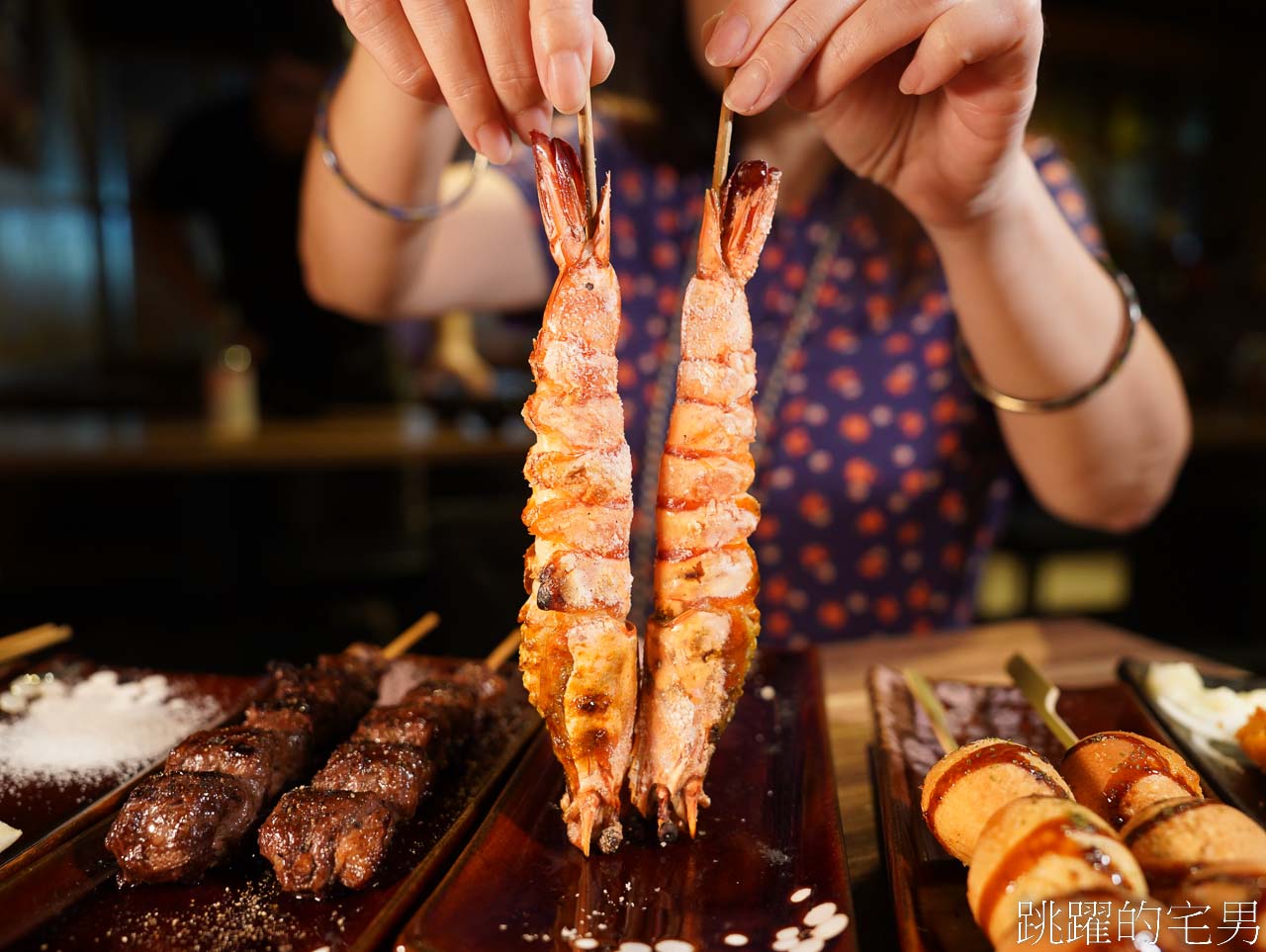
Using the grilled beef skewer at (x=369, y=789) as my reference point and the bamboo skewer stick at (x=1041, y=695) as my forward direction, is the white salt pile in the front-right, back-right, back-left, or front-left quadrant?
back-left

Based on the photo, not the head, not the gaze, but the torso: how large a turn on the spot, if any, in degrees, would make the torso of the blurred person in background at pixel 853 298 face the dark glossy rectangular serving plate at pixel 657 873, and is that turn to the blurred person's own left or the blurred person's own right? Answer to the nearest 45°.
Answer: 0° — they already face it

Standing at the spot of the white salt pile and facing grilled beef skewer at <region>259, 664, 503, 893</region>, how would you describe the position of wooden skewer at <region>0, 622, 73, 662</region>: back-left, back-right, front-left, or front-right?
back-left

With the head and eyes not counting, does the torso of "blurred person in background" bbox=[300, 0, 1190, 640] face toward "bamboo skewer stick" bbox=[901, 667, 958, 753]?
yes

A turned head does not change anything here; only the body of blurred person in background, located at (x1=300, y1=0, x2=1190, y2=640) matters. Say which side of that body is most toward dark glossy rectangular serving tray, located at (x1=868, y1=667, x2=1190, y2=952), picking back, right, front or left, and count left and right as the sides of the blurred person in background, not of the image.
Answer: front

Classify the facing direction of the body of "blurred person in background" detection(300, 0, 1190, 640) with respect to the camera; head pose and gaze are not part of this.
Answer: toward the camera

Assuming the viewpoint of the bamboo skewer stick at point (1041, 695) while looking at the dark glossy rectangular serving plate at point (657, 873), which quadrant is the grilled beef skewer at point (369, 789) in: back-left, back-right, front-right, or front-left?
front-right
